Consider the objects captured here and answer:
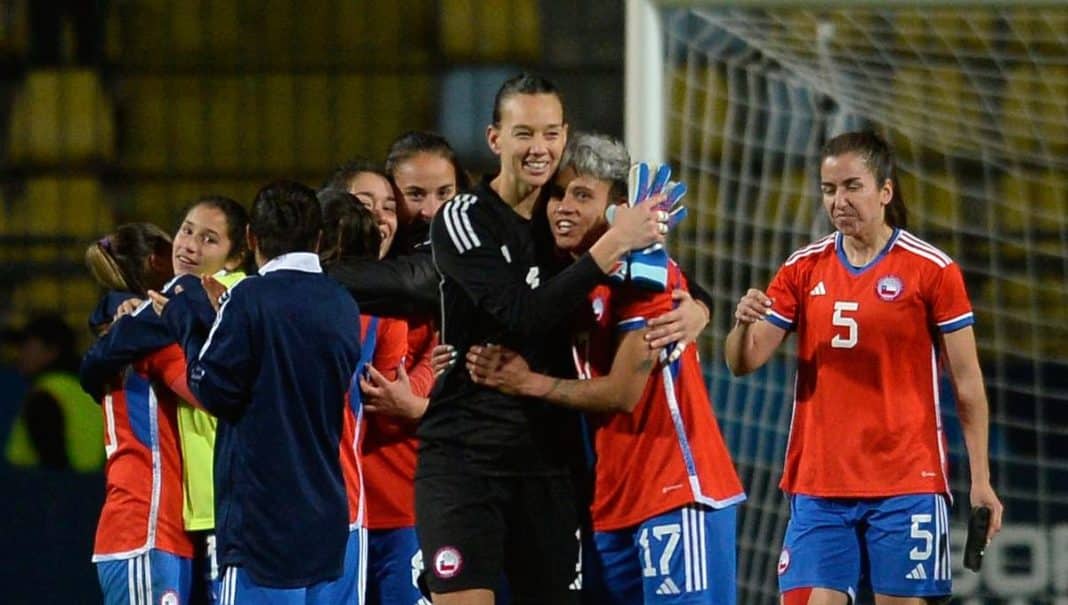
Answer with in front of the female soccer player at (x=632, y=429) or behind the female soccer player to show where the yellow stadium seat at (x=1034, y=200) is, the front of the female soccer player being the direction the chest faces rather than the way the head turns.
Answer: behind

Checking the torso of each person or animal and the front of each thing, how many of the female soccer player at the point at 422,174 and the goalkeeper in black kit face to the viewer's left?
0

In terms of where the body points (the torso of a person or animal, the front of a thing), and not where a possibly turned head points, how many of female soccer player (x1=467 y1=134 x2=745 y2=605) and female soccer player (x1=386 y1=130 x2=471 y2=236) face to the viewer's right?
0

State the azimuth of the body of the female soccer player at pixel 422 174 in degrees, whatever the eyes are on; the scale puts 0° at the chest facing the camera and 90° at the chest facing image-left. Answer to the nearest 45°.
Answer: approximately 0°

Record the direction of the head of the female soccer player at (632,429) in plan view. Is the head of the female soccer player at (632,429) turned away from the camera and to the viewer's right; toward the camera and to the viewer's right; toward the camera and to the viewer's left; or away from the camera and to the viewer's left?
toward the camera and to the viewer's left

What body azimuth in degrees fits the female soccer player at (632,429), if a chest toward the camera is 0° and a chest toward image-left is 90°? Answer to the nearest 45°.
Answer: approximately 45°

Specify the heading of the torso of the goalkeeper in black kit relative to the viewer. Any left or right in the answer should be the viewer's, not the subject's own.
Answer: facing the viewer and to the right of the viewer

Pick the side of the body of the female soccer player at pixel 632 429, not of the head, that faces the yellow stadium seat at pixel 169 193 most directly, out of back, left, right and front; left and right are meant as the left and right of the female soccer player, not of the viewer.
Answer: right

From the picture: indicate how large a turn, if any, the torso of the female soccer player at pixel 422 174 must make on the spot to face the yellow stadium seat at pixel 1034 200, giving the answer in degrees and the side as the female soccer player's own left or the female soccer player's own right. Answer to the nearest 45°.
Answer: approximately 135° to the female soccer player's own left

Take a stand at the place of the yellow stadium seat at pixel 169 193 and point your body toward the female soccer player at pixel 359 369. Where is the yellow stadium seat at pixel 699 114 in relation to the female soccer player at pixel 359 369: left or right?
left

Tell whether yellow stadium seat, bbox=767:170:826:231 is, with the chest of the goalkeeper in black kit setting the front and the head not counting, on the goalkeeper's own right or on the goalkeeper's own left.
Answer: on the goalkeeper's own left
